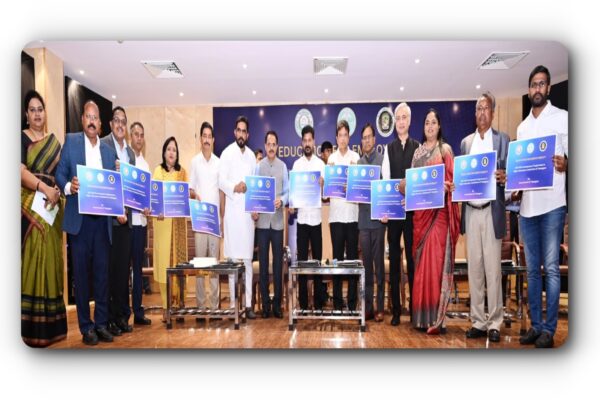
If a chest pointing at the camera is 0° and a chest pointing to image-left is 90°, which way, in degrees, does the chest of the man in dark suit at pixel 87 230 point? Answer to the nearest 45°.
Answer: approximately 0°

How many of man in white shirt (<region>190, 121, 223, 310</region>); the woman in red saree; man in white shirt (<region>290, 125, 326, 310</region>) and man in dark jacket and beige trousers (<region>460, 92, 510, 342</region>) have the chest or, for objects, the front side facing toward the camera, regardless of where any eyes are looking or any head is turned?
4

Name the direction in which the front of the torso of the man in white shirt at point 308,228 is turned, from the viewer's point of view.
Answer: toward the camera

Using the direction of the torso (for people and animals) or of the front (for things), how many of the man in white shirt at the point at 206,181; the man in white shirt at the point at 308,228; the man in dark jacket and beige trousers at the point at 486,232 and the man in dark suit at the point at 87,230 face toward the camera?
4

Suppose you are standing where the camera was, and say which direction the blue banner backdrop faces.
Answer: facing the viewer

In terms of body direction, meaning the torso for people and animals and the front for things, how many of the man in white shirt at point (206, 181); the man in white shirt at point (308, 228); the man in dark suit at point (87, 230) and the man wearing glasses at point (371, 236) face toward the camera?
4

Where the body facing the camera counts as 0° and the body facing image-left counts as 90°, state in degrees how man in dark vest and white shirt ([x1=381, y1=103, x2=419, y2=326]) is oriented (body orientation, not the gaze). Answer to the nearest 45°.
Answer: approximately 0°

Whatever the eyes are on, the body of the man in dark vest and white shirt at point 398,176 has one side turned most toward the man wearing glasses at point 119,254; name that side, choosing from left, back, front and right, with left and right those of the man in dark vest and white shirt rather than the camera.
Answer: right

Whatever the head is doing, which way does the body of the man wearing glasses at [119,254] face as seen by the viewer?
toward the camera

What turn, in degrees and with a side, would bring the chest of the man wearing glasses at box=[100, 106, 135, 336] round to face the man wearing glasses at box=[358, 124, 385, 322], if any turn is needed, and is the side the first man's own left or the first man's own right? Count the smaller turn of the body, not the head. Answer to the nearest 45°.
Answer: approximately 90° to the first man's own left
